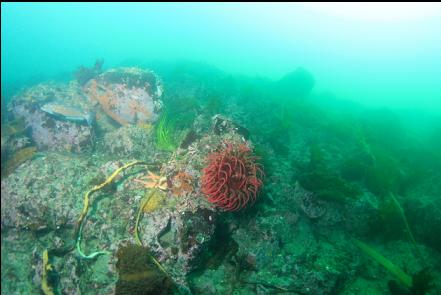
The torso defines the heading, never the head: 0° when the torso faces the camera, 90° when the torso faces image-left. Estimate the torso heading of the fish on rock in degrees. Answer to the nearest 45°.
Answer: approximately 90°

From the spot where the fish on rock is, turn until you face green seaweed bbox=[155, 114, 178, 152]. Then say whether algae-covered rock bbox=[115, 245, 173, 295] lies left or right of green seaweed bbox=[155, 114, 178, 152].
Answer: right

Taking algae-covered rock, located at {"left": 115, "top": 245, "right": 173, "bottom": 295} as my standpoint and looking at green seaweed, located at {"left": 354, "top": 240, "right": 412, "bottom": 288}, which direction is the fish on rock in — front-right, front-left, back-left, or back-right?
back-left

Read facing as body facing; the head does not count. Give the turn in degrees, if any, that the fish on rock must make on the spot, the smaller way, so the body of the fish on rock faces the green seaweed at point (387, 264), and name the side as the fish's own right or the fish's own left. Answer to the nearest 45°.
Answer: approximately 135° to the fish's own left

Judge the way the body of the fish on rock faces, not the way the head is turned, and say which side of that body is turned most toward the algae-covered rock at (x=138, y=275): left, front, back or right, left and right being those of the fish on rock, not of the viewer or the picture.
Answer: left

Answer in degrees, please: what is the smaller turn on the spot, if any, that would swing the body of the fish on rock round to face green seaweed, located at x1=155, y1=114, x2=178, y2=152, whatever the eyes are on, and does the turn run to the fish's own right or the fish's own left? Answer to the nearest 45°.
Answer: approximately 135° to the fish's own left
